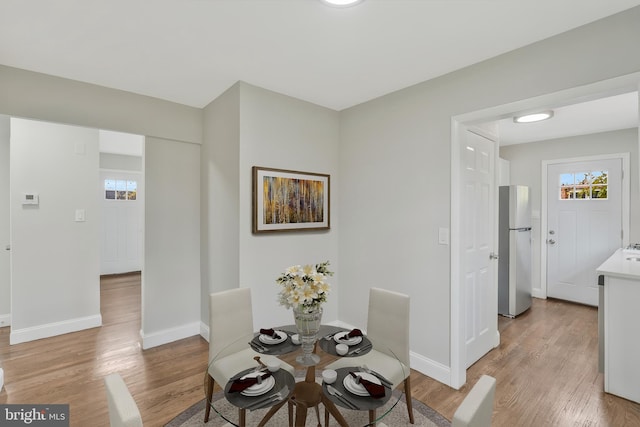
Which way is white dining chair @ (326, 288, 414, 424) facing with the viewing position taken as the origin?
facing the viewer and to the left of the viewer

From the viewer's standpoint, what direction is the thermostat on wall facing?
toward the camera

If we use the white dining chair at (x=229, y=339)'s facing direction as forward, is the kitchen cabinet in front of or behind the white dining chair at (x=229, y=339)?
in front

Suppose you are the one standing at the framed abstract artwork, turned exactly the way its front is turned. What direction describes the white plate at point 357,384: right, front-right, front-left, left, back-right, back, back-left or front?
front-right

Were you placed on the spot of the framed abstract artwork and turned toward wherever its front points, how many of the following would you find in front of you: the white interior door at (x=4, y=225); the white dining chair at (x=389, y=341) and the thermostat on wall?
1

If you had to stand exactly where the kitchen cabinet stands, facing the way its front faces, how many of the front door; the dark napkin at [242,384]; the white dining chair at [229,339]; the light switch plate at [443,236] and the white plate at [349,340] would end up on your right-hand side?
1

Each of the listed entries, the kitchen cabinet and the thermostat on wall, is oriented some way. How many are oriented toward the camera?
1

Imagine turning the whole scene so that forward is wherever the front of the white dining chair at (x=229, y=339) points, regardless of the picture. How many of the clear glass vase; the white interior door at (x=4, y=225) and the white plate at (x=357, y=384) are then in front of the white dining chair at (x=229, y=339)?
2

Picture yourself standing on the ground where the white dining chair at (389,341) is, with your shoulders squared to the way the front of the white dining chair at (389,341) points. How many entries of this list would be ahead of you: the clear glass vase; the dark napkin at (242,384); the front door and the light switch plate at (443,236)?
2

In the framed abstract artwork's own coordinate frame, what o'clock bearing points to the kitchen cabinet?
The kitchen cabinet is roughly at 11 o'clock from the framed abstract artwork.

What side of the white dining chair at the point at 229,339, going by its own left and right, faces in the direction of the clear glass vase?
front

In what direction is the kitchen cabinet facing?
to the viewer's left

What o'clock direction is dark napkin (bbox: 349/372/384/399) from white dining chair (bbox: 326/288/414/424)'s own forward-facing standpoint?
The dark napkin is roughly at 11 o'clock from the white dining chair.

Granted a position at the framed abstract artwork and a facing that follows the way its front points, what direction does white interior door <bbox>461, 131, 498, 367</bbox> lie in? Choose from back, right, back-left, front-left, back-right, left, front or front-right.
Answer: front-left
